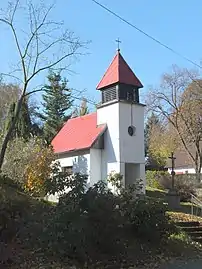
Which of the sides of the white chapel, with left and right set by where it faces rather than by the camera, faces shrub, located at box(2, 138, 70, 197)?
right

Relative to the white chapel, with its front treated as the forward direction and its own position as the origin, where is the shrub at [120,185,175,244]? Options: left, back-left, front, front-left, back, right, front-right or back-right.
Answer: front-right

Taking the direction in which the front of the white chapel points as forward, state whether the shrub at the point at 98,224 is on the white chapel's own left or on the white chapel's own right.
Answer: on the white chapel's own right

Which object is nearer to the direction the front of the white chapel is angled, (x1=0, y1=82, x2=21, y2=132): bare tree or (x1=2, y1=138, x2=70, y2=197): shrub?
the shrub

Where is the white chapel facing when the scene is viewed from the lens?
facing the viewer and to the right of the viewer

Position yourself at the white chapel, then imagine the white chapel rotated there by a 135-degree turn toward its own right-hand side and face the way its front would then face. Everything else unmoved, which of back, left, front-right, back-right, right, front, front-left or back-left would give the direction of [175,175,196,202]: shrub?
back-right

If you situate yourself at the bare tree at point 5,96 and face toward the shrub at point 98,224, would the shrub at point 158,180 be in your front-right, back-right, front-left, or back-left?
front-left

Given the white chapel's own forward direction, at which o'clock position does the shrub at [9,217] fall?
The shrub is roughly at 2 o'clock from the white chapel.
